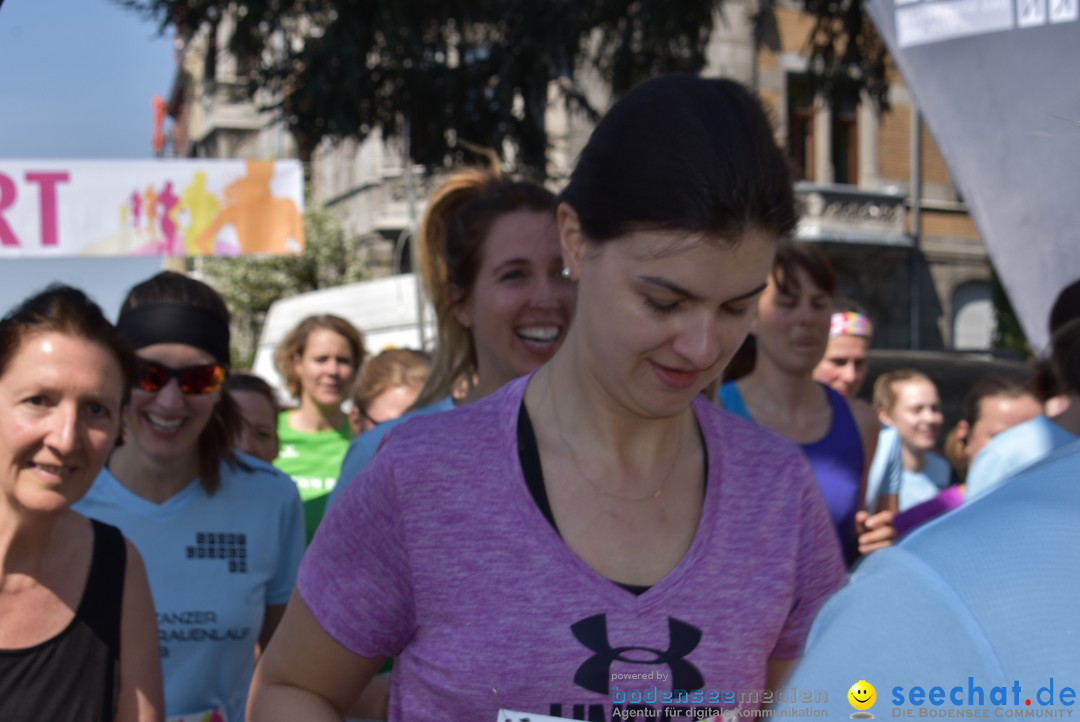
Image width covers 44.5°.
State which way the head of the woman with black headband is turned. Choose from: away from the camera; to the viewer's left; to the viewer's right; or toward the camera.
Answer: toward the camera

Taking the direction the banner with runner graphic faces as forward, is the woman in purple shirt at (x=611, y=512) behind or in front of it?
in front

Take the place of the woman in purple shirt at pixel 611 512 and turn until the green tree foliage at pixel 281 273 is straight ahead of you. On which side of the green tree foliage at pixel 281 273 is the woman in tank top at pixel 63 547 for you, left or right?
left

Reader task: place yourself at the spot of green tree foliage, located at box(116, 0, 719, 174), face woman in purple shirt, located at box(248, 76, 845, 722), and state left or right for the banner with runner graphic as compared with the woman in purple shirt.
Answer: right

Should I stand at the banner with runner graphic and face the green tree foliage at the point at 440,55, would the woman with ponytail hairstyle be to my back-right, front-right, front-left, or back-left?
back-right

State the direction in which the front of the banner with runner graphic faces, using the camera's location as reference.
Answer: facing the viewer

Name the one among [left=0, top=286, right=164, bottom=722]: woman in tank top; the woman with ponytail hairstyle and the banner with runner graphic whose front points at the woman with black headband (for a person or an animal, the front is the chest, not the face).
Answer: the banner with runner graphic

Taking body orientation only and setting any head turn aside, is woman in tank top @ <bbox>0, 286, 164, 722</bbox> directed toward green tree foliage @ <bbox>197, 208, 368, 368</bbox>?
no

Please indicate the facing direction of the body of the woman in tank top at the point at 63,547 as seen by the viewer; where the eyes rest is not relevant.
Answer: toward the camera

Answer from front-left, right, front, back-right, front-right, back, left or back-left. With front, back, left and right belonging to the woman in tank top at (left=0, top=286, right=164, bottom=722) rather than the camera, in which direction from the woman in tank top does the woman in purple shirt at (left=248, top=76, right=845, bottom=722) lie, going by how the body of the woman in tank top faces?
front-left

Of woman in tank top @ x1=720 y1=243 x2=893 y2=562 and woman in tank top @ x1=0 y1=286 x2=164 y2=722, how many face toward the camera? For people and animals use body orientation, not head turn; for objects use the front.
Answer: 2

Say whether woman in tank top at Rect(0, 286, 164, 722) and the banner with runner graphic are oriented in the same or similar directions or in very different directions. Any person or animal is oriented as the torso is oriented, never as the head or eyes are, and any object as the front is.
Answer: same or similar directions

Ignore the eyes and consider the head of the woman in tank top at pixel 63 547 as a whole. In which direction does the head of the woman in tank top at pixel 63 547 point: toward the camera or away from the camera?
toward the camera

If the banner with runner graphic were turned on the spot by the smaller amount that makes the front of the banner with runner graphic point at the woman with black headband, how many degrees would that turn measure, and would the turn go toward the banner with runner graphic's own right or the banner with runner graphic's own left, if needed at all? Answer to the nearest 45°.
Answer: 0° — it already faces them

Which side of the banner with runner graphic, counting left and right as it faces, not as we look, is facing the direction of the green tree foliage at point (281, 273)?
back

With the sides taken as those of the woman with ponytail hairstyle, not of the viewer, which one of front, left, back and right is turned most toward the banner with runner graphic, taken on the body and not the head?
back

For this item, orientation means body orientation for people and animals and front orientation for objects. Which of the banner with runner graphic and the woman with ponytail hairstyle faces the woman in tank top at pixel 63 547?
the banner with runner graphic

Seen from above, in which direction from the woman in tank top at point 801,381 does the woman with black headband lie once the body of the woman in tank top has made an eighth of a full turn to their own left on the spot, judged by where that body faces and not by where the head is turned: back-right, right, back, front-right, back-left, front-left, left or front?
right
